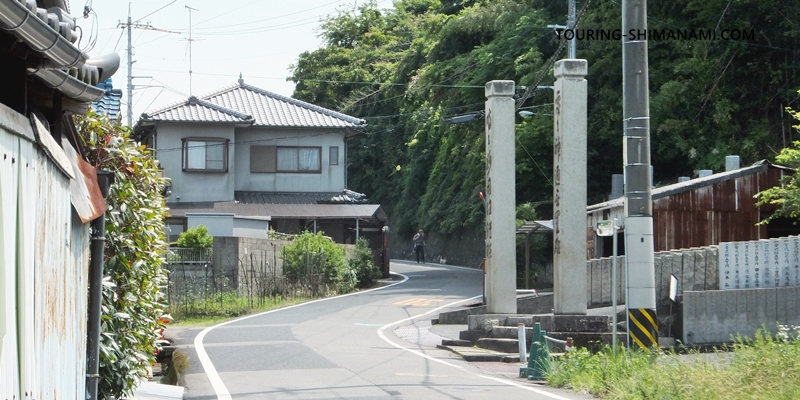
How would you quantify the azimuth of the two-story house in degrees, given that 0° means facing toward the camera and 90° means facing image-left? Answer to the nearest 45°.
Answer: approximately 0°

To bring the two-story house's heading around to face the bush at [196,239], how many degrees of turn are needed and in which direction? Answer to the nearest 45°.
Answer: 0° — it already faces it

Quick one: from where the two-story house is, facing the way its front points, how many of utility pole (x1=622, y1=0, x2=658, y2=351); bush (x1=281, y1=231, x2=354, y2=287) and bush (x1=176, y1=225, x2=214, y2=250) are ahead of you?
3

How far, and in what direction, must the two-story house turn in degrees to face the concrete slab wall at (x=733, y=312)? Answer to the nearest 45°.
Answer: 0° — it already faces it

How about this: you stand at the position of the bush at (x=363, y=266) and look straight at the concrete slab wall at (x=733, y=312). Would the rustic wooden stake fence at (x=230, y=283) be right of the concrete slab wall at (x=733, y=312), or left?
right

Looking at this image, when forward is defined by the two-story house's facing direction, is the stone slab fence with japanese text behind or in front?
in front

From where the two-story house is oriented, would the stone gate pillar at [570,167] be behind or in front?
in front
